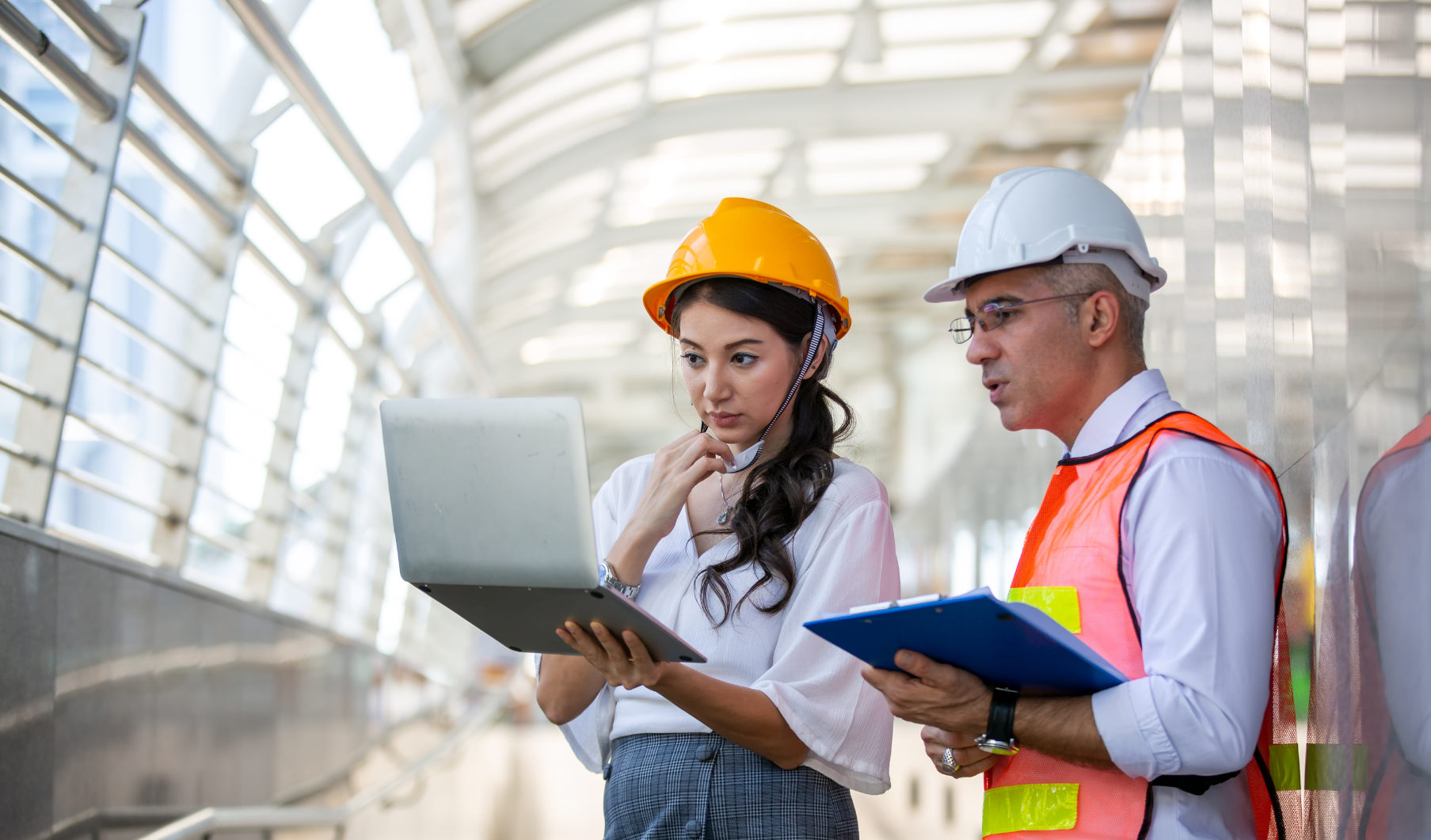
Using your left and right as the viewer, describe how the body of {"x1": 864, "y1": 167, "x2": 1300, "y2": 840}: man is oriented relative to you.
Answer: facing to the left of the viewer

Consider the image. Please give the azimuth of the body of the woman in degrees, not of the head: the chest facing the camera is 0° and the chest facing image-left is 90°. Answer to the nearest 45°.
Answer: approximately 45°

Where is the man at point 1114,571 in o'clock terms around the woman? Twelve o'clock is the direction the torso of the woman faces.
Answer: The man is roughly at 9 o'clock from the woman.

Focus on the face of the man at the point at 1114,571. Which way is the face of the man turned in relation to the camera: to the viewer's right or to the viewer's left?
to the viewer's left
